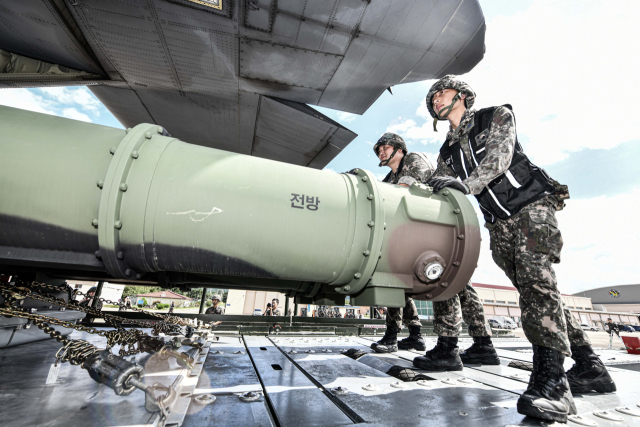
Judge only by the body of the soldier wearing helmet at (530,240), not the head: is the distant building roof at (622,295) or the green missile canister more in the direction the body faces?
the green missile canister

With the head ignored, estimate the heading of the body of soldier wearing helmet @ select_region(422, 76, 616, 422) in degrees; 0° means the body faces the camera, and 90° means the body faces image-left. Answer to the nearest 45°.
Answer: approximately 45°

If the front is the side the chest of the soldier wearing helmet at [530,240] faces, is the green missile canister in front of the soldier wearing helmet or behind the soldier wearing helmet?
in front

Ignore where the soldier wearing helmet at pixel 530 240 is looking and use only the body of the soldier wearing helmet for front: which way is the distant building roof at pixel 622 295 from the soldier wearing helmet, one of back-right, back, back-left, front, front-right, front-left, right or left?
back-right
